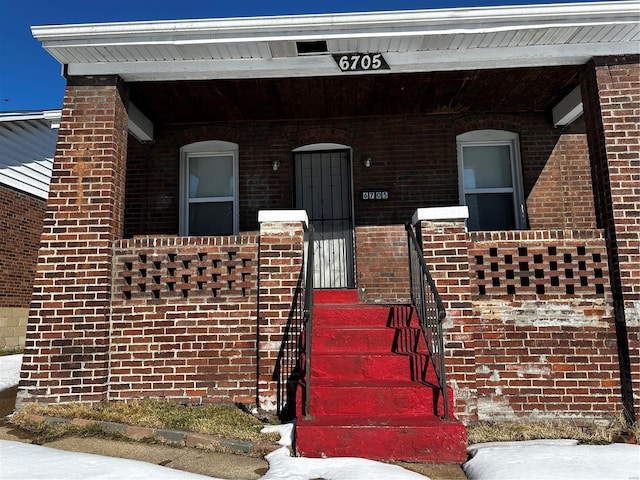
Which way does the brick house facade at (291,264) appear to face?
toward the camera
